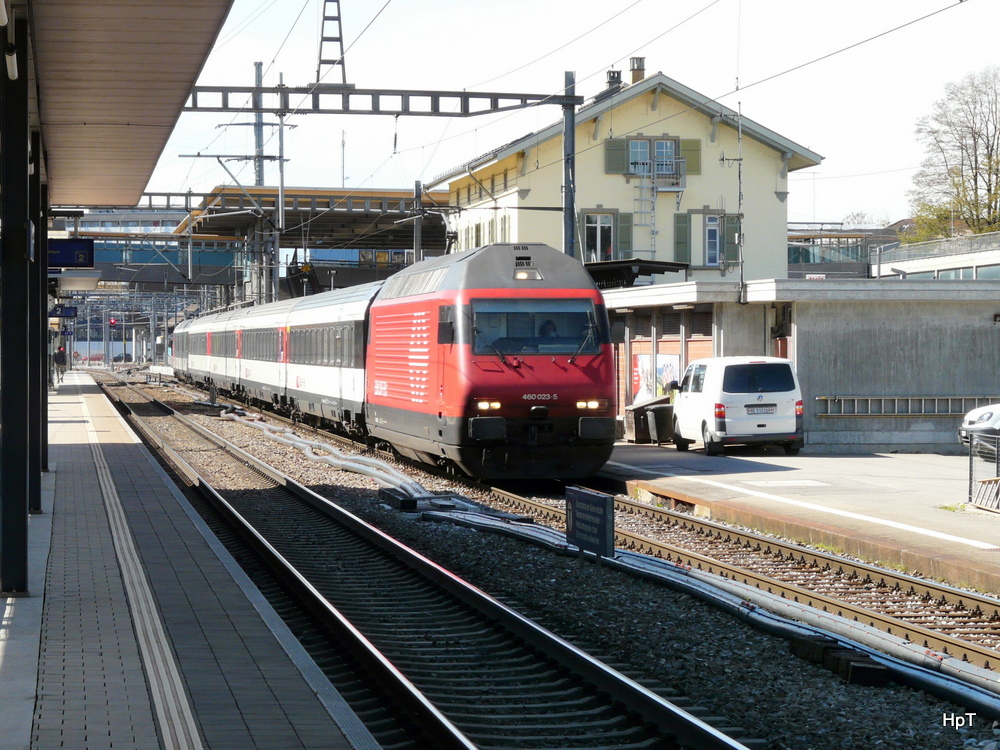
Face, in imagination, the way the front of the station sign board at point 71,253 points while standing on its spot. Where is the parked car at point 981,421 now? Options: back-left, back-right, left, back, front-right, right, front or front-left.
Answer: left

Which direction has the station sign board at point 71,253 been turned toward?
toward the camera

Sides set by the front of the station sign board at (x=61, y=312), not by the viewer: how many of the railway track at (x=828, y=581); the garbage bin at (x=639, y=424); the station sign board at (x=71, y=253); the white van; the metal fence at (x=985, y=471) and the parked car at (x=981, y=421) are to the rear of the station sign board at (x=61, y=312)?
0

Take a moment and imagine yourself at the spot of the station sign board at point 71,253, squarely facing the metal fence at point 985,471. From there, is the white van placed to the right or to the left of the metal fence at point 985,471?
left

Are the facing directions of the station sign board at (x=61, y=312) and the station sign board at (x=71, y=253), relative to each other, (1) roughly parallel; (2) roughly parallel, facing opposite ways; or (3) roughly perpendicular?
roughly parallel

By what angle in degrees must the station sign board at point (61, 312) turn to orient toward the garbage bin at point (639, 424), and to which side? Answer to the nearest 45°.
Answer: approximately 45° to its left

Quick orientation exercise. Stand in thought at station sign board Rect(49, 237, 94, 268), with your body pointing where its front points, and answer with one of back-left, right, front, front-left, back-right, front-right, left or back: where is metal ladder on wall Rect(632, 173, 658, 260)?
back-left

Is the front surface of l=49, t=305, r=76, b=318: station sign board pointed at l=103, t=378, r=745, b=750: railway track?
yes

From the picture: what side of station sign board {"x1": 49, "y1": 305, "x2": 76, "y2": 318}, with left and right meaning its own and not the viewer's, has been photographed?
front

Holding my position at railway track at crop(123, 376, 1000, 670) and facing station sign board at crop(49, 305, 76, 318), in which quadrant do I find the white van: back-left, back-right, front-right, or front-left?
front-right

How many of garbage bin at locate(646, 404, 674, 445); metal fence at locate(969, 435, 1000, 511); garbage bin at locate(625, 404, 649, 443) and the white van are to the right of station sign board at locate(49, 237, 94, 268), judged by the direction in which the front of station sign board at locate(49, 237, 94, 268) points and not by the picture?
0

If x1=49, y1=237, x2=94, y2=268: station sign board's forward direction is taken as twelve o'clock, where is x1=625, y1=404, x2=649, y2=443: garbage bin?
The garbage bin is roughly at 8 o'clock from the station sign board.

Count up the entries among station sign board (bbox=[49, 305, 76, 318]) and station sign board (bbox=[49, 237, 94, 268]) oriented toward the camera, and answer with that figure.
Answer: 2

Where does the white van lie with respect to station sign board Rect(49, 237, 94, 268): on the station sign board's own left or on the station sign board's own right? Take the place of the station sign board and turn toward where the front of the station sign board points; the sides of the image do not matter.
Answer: on the station sign board's own left
